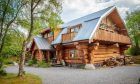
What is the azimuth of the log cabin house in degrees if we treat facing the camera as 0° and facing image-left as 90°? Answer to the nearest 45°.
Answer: approximately 45°
